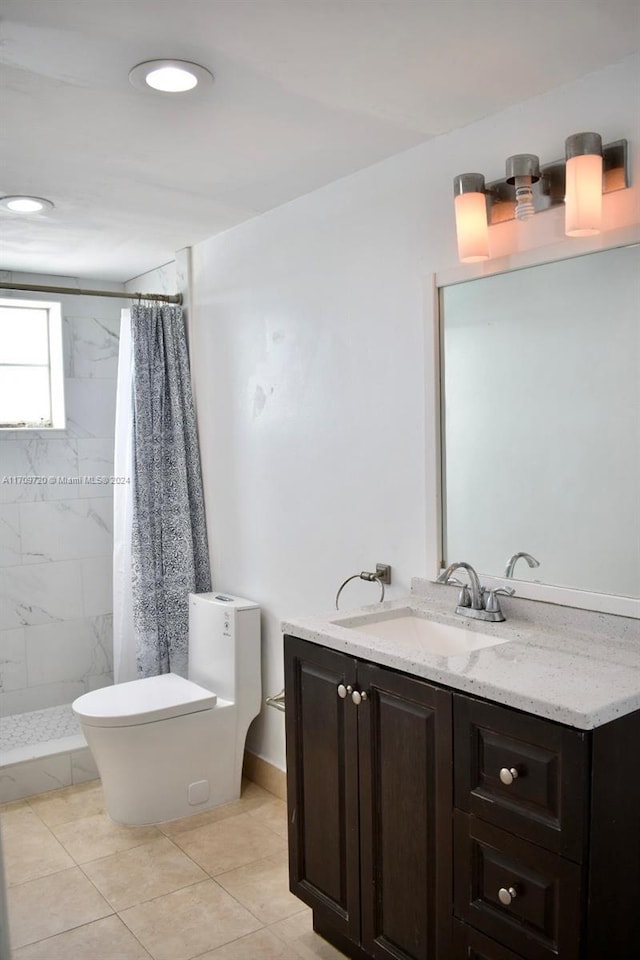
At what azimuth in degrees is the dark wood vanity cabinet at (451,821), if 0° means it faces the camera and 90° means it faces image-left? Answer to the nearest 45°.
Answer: approximately 45°

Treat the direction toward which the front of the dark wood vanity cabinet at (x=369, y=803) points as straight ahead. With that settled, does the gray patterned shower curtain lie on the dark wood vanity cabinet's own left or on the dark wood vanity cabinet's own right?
on the dark wood vanity cabinet's own right

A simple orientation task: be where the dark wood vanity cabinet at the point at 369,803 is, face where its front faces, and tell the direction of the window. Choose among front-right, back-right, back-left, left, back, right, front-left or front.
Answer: right

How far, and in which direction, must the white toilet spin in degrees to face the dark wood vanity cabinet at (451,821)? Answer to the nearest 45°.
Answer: approximately 45° to its left

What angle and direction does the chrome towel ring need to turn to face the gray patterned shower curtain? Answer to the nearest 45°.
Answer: approximately 90° to its right

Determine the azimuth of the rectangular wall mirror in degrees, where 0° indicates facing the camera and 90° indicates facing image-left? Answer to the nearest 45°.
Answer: approximately 45°
